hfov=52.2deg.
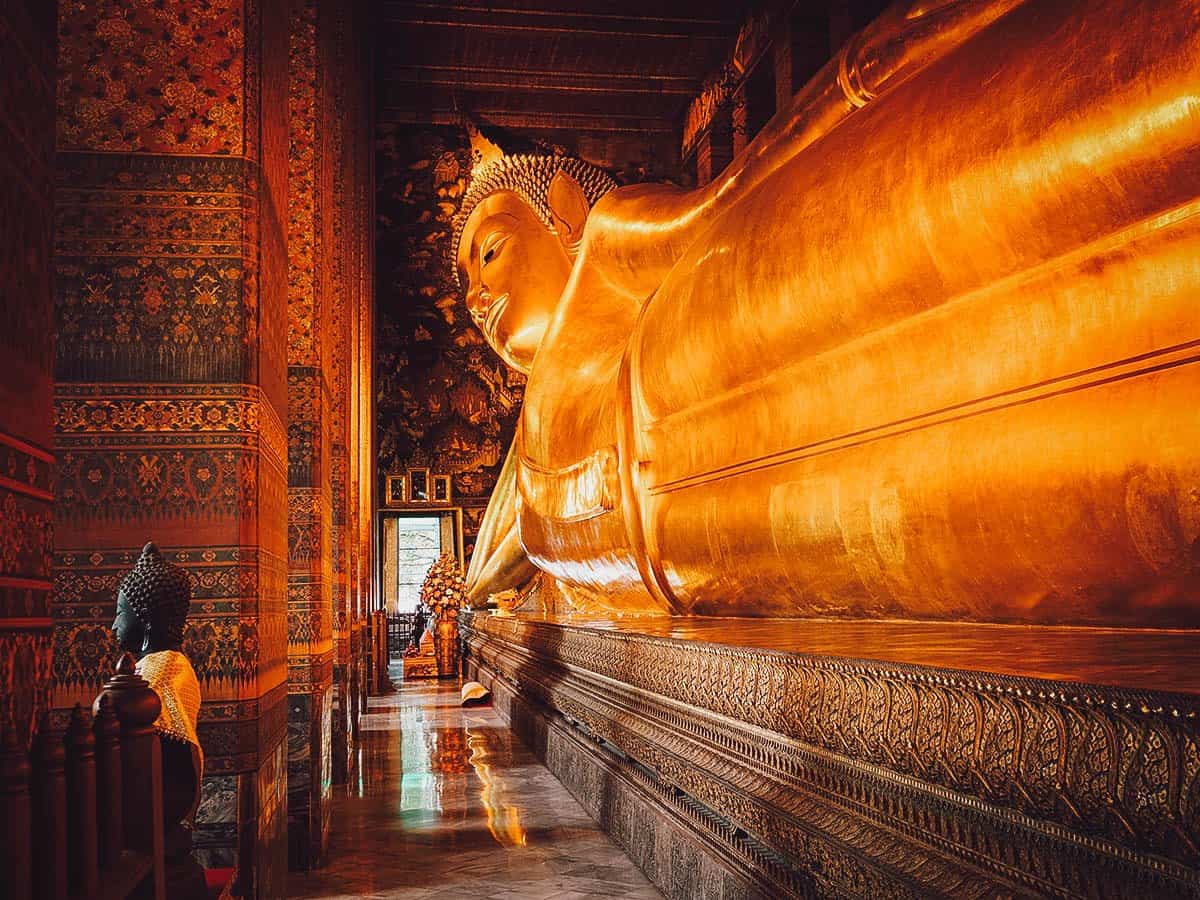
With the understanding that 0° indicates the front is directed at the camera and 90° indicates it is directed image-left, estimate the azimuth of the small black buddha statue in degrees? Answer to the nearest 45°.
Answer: approximately 90°

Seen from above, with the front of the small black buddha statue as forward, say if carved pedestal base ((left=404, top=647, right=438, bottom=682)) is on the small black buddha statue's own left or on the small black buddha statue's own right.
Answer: on the small black buddha statue's own right

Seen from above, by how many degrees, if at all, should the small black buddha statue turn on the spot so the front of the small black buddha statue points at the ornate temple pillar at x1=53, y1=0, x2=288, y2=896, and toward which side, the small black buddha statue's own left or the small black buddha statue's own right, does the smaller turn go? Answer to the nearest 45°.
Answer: approximately 90° to the small black buddha statue's own right

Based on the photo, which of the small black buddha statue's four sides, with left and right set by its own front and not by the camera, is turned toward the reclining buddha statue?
back

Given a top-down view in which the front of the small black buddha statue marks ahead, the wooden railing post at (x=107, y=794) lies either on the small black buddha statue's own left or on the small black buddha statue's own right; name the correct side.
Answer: on the small black buddha statue's own left

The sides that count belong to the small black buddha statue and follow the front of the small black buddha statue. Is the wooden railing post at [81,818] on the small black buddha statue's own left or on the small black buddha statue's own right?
on the small black buddha statue's own left

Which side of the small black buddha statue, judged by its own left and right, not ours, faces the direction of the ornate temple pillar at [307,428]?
right

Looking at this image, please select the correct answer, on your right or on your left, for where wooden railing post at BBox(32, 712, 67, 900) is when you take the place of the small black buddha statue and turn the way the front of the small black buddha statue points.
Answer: on your left

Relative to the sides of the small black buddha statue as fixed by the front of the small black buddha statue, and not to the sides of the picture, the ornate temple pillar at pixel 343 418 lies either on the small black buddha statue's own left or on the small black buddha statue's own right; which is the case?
on the small black buddha statue's own right
